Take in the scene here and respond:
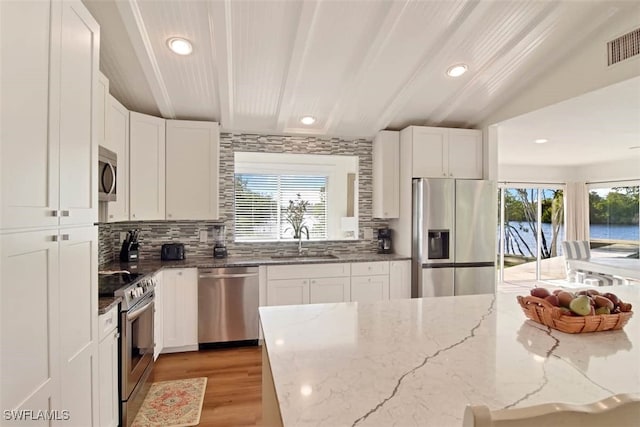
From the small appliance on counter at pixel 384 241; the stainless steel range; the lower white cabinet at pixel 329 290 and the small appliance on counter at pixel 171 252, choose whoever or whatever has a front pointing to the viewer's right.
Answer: the stainless steel range

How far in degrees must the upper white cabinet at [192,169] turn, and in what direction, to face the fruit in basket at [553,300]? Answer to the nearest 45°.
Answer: approximately 45° to its left

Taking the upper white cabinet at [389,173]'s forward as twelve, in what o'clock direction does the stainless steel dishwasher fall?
The stainless steel dishwasher is roughly at 2 o'clock from the upper white cabinet.

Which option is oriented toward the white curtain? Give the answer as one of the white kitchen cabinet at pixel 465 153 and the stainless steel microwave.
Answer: the stainless steel microwave

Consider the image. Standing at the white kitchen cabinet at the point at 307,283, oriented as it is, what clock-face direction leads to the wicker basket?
The wicker basket is roughly at 11 o'clock from the white kitchen cabinet.

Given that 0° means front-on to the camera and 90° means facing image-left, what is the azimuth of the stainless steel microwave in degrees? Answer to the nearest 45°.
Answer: approximately 270°

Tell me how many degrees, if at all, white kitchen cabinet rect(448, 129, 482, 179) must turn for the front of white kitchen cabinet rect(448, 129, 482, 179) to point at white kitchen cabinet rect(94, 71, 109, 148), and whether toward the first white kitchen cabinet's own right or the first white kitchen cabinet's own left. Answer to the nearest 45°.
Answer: approximately 45° to the first white kitchen cabinet's own right

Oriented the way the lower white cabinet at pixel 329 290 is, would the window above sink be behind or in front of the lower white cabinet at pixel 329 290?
behind

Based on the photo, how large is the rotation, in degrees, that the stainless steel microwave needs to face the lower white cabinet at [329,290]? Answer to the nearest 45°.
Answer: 0° — it already faces it
